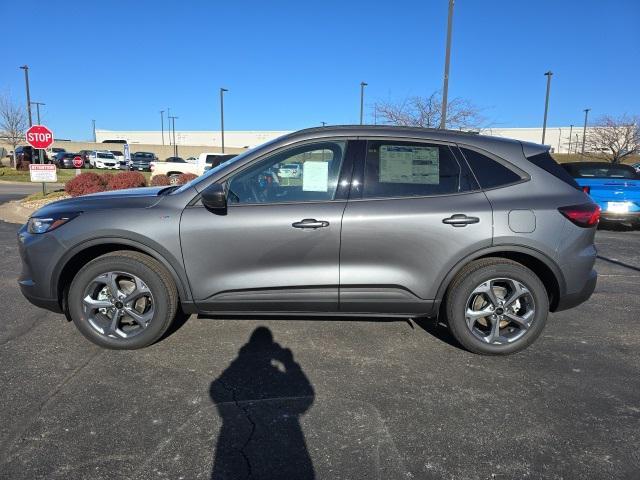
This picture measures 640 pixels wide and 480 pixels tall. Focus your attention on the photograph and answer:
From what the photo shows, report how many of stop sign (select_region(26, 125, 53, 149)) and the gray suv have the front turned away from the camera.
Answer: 0

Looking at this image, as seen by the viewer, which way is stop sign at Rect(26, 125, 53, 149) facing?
toward the camera

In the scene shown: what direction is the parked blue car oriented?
away from the camera

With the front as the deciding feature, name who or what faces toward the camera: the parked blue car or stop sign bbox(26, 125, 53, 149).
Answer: the stop sign

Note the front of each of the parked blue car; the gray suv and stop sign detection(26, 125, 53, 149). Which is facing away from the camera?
the parked blue car

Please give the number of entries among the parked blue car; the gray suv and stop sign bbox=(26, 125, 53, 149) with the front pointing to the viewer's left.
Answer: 1

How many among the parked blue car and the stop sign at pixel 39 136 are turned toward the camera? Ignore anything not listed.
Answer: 1

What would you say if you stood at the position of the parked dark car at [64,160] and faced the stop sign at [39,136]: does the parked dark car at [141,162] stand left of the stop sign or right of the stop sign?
left

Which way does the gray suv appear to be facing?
to the viewer's left

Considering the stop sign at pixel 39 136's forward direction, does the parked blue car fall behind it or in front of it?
in front

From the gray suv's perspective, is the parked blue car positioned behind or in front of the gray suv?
behind

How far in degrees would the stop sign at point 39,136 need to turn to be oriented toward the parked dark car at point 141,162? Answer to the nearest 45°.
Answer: approximately 180°
